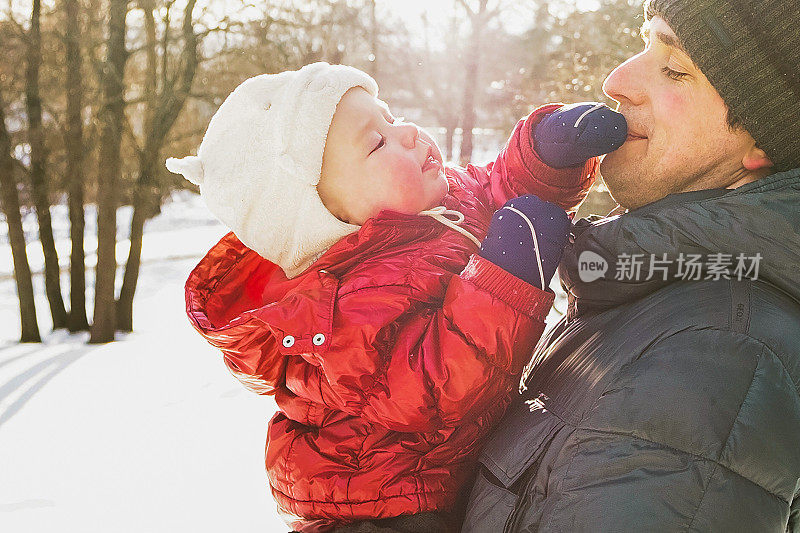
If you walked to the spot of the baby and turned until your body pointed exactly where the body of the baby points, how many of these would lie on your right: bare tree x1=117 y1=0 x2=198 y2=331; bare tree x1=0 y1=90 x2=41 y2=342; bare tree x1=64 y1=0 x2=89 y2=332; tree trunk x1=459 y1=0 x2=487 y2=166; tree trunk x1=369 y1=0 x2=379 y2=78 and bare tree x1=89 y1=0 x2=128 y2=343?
0

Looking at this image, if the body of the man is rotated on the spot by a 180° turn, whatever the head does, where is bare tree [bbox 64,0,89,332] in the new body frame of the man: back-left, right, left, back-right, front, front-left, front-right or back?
back-left

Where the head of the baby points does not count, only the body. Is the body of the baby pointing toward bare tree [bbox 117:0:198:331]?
no

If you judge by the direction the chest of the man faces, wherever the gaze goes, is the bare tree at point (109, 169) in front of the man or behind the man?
in front

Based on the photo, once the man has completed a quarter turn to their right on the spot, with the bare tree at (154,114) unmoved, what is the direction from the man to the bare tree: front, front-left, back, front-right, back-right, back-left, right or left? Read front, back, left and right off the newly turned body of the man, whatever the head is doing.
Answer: front-left

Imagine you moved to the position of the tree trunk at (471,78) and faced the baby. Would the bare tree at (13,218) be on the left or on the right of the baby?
right

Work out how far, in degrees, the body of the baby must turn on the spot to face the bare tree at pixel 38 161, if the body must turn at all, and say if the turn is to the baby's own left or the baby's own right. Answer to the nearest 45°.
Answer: approximately 135° to the baby's own left

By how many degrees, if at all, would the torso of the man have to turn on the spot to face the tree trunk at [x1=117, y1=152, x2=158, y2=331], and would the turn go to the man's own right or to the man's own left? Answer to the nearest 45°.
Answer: approximately 45° to the man's own right

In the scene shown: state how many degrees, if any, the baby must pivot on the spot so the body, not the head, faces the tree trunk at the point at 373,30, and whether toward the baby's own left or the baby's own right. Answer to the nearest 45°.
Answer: approximately 90° to the baby's own left

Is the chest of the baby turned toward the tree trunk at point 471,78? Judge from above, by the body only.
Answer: no

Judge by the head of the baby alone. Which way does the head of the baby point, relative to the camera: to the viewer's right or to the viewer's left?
to the viewer's right

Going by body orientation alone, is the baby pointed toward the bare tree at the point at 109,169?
no

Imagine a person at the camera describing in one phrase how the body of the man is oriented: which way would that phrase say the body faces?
to the viewer's left

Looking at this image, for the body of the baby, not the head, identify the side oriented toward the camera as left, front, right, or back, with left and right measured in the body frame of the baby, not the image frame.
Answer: right
